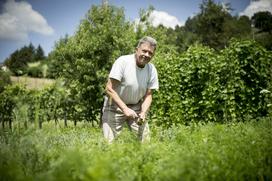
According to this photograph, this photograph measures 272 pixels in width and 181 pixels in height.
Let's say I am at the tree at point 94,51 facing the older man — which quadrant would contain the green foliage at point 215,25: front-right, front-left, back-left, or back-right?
back-left

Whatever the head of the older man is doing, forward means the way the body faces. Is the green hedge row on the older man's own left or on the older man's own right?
on the older man's own left

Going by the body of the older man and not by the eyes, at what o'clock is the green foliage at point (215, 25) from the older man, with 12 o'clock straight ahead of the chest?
The green foliage is roughly at 8 o'clock from the older man.

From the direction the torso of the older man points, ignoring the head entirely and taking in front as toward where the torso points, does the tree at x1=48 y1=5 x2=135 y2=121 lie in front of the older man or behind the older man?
behind

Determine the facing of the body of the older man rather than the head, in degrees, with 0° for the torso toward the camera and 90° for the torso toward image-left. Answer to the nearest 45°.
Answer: approximately 315°
